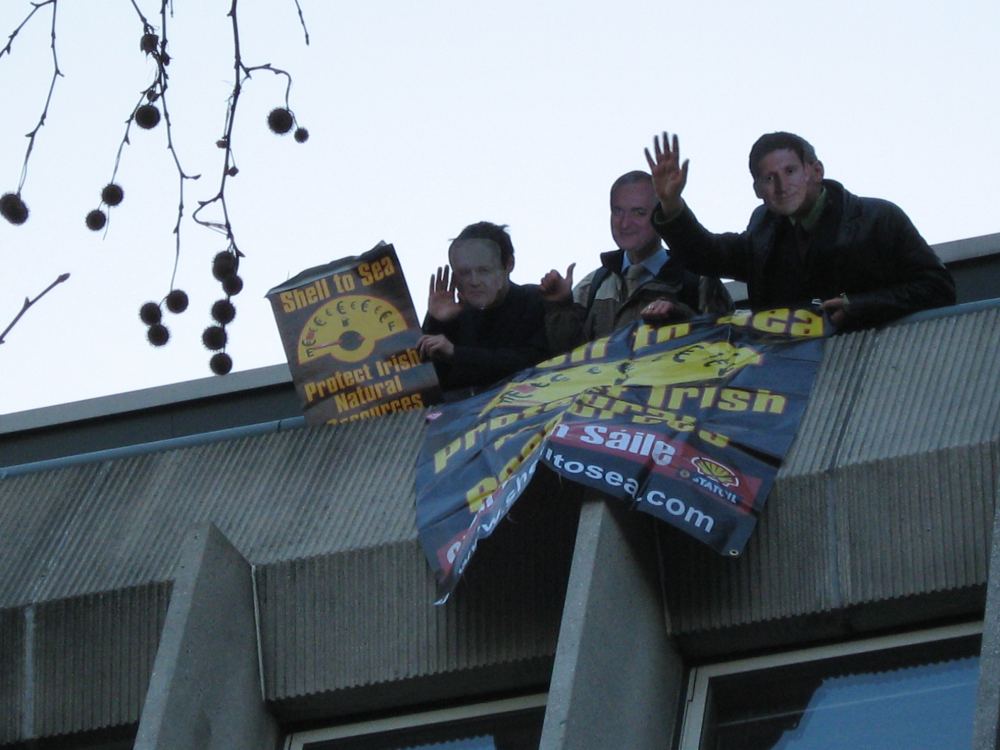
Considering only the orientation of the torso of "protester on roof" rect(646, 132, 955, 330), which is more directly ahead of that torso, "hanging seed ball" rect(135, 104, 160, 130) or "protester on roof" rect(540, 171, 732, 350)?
the hanging seed ball

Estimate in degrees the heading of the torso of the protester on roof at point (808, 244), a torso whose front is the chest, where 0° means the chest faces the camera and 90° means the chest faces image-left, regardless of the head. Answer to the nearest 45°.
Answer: approximately 45°

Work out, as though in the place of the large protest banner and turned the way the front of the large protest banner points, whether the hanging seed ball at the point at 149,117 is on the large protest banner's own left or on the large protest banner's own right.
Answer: on the large protest banner's own right

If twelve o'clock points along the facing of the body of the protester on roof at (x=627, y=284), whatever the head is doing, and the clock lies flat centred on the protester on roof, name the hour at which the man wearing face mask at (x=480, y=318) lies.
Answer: The man wearing face mask is roughly at 3 o'clock from the protester on roof.

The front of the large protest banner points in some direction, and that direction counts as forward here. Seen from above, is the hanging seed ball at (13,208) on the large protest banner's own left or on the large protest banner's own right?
on the large protest banner's own right
